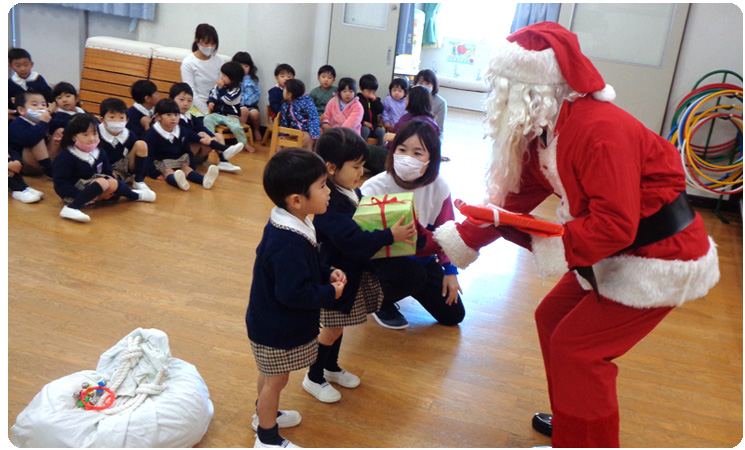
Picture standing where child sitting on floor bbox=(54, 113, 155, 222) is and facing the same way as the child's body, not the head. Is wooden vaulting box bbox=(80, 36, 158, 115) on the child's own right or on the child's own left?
on the child's own left

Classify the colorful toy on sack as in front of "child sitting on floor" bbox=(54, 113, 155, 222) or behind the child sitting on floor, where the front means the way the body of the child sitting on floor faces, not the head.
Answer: in front

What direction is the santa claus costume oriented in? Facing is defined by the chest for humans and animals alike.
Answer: to the viewer's left

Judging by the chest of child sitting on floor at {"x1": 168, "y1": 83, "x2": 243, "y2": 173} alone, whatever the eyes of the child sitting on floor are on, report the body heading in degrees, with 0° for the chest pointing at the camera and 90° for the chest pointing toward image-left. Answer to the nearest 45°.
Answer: approximately 315°

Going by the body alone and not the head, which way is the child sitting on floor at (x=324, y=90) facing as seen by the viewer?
toward the camera

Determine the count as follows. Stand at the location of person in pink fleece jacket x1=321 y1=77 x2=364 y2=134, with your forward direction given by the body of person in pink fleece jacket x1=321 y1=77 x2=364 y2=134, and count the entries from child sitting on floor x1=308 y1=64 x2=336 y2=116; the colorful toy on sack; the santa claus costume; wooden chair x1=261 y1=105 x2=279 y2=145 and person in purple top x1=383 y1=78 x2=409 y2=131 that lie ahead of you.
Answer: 2

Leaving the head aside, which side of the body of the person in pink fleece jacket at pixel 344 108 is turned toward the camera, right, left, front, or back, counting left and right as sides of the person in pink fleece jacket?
front

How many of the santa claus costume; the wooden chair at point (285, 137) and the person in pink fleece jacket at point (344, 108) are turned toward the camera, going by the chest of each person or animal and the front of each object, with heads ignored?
1

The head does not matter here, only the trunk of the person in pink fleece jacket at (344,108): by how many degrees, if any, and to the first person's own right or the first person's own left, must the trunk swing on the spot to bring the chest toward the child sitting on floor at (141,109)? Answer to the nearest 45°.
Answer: approximately 45° to the first person's own right

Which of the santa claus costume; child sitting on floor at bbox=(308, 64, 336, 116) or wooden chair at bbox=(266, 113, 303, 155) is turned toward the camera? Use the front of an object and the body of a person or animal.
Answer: the child sitting on floor

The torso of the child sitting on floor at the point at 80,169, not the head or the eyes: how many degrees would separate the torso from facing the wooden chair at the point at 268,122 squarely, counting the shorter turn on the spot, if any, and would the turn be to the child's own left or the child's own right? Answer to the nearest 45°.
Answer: approximately 90° to the child's own left
